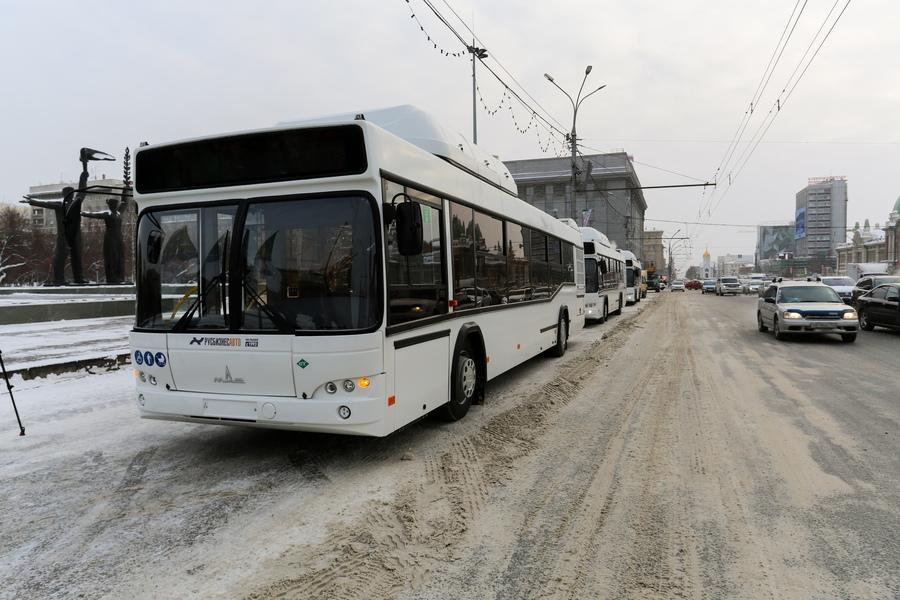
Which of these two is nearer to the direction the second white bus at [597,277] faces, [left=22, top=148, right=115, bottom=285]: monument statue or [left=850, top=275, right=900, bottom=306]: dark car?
the monument statue

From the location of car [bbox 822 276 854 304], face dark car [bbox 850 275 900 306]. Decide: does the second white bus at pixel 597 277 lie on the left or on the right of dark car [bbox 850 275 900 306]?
right

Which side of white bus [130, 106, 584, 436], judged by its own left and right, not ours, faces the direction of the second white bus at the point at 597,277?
back

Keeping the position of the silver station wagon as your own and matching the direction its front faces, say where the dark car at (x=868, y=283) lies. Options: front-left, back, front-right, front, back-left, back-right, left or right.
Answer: back-left

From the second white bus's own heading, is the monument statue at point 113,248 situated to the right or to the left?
on its right

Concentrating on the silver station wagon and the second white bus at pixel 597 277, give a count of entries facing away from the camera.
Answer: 0

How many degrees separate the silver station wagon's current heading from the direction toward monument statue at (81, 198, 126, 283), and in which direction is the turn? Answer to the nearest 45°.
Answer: approximately 135° to its right

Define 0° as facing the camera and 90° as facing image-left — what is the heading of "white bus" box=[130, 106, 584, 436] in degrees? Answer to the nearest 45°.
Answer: approximately 45°

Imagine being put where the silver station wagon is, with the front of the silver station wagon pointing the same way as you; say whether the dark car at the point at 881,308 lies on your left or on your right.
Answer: on your left

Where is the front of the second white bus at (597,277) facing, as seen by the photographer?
facing the viewer and to the left of the viewer
